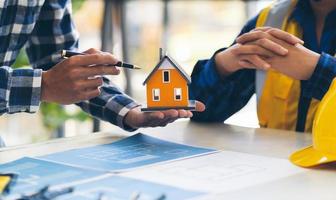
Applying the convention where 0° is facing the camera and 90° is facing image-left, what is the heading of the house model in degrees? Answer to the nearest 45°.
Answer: approximately 0°
